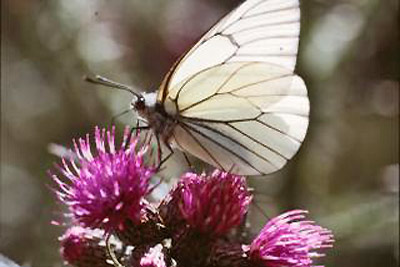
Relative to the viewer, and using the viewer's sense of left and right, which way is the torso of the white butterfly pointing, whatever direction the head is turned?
facing to the left of the viewer
